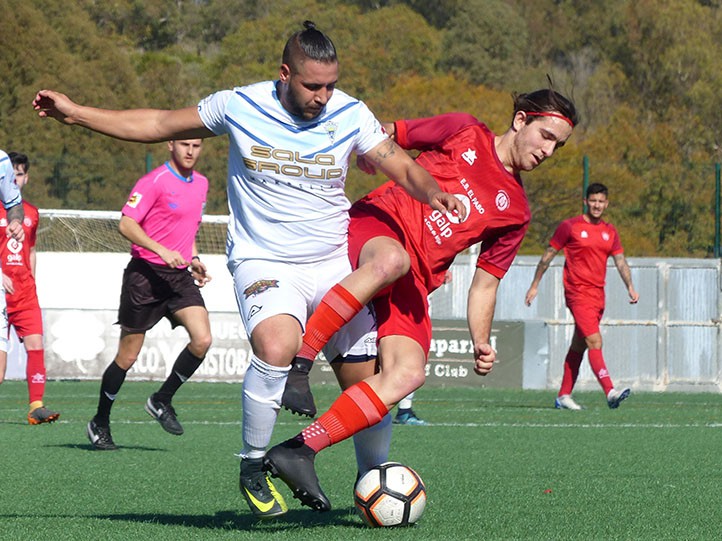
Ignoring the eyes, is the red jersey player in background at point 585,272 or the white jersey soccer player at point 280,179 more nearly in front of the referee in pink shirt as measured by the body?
the white jersey soccer player

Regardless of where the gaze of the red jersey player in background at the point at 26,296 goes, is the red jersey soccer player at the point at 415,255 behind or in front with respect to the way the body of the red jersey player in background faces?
in front

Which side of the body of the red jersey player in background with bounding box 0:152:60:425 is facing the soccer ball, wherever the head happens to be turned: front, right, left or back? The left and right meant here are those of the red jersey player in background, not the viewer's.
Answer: front

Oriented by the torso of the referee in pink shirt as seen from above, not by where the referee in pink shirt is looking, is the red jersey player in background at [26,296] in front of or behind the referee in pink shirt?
behind

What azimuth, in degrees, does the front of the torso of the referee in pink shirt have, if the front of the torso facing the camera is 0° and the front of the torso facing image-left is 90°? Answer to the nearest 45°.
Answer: approximately 315°

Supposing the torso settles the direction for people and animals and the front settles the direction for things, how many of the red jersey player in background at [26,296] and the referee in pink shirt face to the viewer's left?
0

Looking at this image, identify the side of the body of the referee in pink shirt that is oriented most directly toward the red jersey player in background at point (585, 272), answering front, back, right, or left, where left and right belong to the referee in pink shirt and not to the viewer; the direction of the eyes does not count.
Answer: left

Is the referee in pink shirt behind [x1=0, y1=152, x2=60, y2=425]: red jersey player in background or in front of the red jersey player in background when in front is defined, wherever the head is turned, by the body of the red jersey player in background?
in front

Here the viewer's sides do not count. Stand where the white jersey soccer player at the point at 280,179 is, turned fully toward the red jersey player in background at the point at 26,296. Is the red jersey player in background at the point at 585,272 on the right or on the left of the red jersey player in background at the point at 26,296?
right

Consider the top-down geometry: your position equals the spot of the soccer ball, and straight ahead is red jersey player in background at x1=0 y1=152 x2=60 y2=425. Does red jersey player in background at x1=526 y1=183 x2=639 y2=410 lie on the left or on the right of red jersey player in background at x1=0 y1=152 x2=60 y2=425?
right
